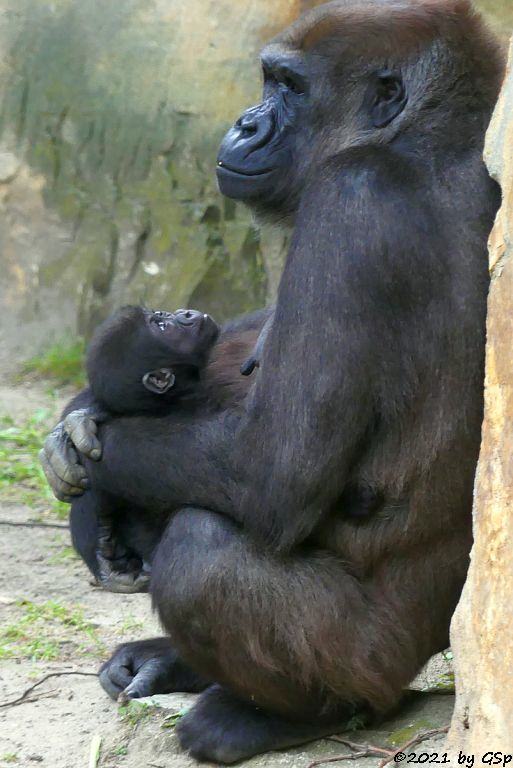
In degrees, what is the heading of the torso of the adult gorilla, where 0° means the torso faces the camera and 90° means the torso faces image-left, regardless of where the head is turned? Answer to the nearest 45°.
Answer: approximately 90°

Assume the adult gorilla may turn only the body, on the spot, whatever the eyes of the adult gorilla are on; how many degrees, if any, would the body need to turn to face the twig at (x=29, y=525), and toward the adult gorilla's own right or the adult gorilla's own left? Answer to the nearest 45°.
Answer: approximately 45° to the adult gorilla's own right
